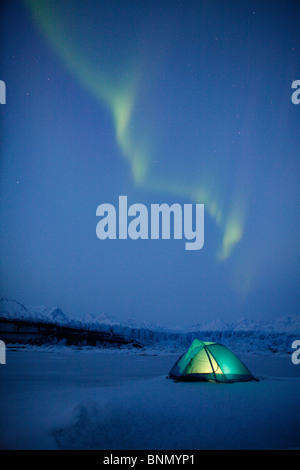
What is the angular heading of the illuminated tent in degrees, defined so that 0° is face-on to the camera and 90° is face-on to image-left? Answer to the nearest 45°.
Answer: approximately 45°
